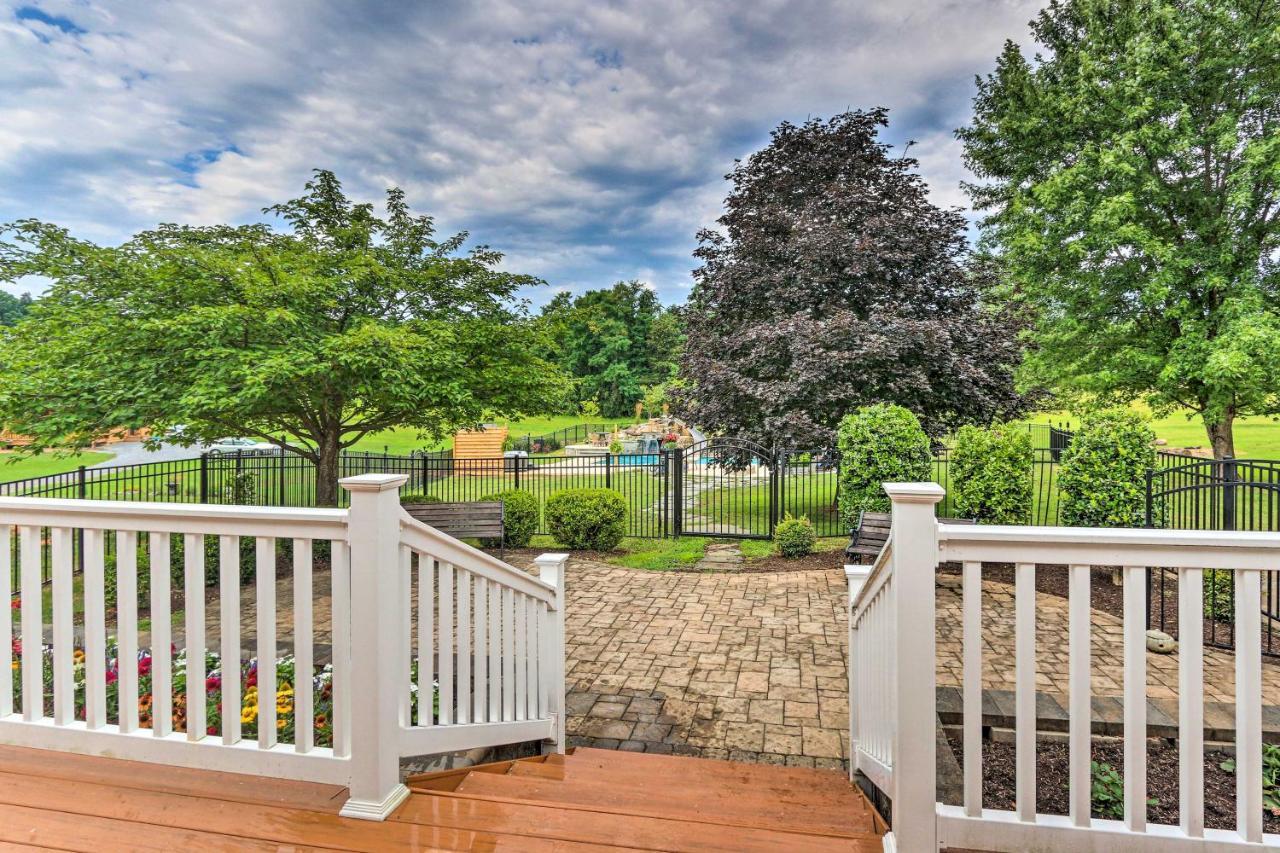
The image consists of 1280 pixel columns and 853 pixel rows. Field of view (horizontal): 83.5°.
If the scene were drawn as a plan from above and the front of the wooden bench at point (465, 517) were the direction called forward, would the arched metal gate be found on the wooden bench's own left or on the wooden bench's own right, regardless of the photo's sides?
on the wooden bench's own left

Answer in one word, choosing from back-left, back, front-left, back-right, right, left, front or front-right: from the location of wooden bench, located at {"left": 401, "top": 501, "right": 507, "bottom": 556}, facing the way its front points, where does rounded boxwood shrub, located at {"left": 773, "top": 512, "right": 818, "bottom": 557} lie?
left

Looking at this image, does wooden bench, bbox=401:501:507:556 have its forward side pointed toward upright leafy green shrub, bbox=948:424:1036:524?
no

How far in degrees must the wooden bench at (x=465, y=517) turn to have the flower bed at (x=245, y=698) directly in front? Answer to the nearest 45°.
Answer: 0° — it already faces it

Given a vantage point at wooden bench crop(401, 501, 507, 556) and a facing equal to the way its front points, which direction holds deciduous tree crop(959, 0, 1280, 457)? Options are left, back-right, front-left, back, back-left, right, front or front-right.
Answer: left

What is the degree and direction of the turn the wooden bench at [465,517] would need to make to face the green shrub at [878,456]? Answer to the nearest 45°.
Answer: approximately 90° to its left

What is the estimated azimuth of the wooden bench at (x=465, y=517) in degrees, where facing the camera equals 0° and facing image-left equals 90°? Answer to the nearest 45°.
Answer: approximately 0°

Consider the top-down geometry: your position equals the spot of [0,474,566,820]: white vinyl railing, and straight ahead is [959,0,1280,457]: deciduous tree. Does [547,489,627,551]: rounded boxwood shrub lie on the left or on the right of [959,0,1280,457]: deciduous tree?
left

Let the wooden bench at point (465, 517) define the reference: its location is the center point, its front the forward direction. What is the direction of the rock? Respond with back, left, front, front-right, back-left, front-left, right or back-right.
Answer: front-left

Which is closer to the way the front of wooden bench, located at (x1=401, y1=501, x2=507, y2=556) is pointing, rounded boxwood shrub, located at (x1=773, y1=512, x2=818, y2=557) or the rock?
the rock

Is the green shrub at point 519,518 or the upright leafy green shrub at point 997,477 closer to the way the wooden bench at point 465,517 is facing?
the upright leafy green shrub

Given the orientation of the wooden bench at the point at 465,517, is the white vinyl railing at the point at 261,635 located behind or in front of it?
in front

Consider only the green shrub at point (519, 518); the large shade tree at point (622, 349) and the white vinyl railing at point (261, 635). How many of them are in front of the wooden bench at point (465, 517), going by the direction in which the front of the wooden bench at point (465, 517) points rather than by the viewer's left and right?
1

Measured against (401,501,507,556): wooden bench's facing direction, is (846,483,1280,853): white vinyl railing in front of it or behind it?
in front

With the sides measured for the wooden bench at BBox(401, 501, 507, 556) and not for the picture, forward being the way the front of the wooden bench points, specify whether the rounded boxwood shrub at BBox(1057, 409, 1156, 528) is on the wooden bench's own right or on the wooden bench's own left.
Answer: on the wooden bench's own left

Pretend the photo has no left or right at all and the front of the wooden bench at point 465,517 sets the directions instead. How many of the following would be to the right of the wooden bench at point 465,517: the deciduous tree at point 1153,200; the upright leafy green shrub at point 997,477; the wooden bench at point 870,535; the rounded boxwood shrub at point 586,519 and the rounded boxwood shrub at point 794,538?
0
